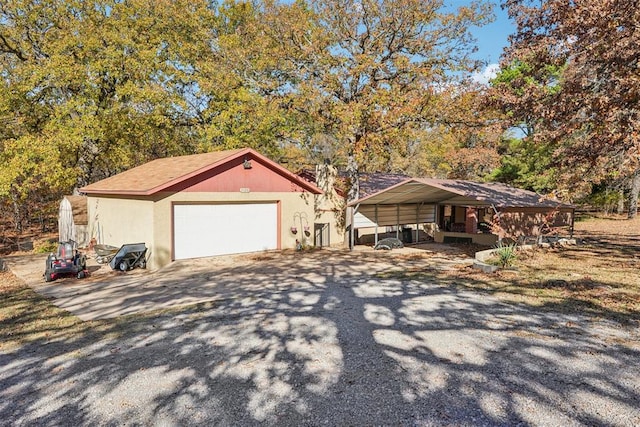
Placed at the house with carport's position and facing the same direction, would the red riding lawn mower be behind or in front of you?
in front

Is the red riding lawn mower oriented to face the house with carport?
no

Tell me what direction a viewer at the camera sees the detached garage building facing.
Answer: facing the viewer and to the right of the viewer

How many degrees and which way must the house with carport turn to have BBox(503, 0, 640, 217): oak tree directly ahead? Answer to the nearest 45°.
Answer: approximately 90° to its left

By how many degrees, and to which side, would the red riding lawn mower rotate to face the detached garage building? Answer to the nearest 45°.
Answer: approximately 90° to its left
